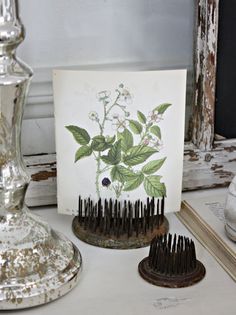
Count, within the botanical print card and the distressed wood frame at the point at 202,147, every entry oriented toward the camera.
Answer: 2

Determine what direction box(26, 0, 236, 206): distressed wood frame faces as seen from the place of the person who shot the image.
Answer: facing the viewer

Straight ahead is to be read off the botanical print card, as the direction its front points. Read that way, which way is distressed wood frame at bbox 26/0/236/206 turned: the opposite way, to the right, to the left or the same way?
the same way

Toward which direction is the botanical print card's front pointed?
toward the camera
